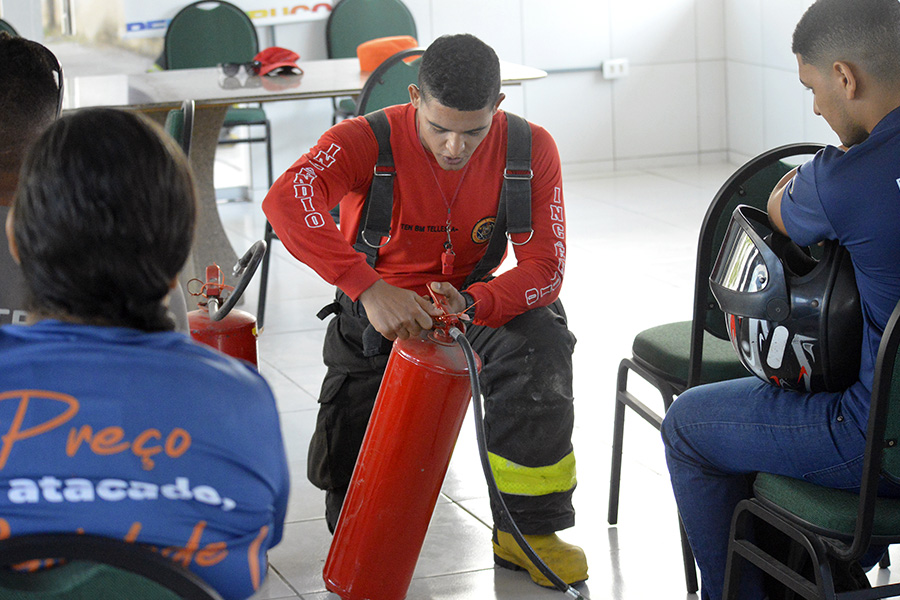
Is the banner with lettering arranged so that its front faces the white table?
yes

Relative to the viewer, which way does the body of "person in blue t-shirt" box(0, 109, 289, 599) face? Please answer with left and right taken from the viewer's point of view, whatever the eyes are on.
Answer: facing away from the viewer

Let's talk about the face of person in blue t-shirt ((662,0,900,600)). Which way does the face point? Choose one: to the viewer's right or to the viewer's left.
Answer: to the viewer's left

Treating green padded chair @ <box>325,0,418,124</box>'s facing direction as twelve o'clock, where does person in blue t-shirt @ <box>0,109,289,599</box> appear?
The person in blue t-shirt is roughly at 12 o'clock from the green padded chair.

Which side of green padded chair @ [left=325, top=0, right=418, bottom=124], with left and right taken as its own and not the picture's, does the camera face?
front

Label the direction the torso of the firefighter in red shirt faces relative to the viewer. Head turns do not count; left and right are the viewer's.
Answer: facing the viewer

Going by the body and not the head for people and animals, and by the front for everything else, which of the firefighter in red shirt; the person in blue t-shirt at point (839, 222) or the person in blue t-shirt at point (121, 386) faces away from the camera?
the person in blue t-shirt at point (121, 386)

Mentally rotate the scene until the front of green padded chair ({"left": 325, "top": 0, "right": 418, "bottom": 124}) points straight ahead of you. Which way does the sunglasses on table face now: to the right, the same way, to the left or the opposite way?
the same way

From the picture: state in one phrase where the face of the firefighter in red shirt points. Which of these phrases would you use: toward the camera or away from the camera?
toward the camera

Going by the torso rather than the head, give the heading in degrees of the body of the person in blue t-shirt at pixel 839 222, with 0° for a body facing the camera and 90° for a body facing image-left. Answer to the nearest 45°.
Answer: approximately 90°

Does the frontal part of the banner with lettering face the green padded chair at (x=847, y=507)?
yes

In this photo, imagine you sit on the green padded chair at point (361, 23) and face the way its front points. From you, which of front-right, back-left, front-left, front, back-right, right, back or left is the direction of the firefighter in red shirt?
front

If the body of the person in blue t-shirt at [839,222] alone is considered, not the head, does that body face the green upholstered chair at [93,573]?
no

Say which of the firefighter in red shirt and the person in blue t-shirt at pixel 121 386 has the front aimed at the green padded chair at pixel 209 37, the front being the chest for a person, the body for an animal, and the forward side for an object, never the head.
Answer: the person in blue t-shirt
